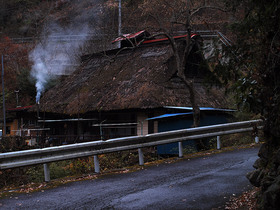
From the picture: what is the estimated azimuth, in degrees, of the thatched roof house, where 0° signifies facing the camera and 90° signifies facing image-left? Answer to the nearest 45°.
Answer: approximately 45°

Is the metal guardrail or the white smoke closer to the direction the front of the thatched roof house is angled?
the metal guardrail

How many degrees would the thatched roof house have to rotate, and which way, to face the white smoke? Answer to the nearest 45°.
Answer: approximately 135° to its right

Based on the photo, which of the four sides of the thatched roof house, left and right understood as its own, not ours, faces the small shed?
left

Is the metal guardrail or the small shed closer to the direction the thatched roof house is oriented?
the metal guardrail
